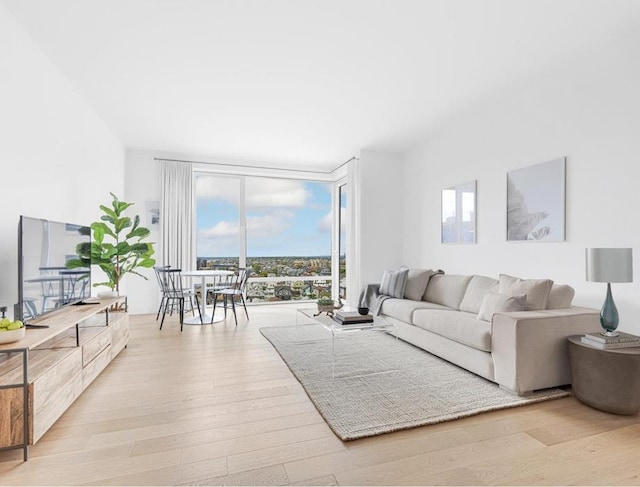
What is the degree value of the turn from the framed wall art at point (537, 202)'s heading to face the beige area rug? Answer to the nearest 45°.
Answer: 0° — it already faces it

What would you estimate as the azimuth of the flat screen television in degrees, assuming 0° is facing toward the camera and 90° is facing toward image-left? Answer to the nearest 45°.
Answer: approximately 315°

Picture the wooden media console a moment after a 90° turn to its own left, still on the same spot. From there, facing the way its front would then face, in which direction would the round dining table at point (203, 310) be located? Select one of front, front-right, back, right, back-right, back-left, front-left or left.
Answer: front

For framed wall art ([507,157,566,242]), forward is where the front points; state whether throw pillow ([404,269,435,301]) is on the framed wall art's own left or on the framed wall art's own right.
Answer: on the framed wall art's own right

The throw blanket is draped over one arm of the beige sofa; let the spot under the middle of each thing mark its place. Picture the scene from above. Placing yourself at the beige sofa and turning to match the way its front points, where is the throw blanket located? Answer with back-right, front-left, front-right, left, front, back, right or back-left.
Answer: right

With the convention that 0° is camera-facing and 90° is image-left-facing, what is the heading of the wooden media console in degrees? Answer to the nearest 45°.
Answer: approximately 315°

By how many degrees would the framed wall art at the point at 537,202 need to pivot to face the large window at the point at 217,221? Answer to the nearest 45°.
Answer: approximately 45° to its right

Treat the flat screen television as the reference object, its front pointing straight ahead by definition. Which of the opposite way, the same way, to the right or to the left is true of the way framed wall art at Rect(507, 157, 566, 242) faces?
the opposite way

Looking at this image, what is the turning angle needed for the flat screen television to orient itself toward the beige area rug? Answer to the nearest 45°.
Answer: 0° — it already faces it

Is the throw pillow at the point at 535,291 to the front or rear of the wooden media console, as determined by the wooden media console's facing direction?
to the front

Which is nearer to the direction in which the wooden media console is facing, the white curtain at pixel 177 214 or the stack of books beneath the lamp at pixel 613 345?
the stack of books beneath the lamp

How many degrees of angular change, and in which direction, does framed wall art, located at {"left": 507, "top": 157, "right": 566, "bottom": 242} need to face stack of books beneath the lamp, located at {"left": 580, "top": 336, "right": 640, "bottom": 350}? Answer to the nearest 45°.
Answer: approximately 45° to its left

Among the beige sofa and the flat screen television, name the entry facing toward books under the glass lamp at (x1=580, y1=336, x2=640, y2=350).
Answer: the flat screen television
